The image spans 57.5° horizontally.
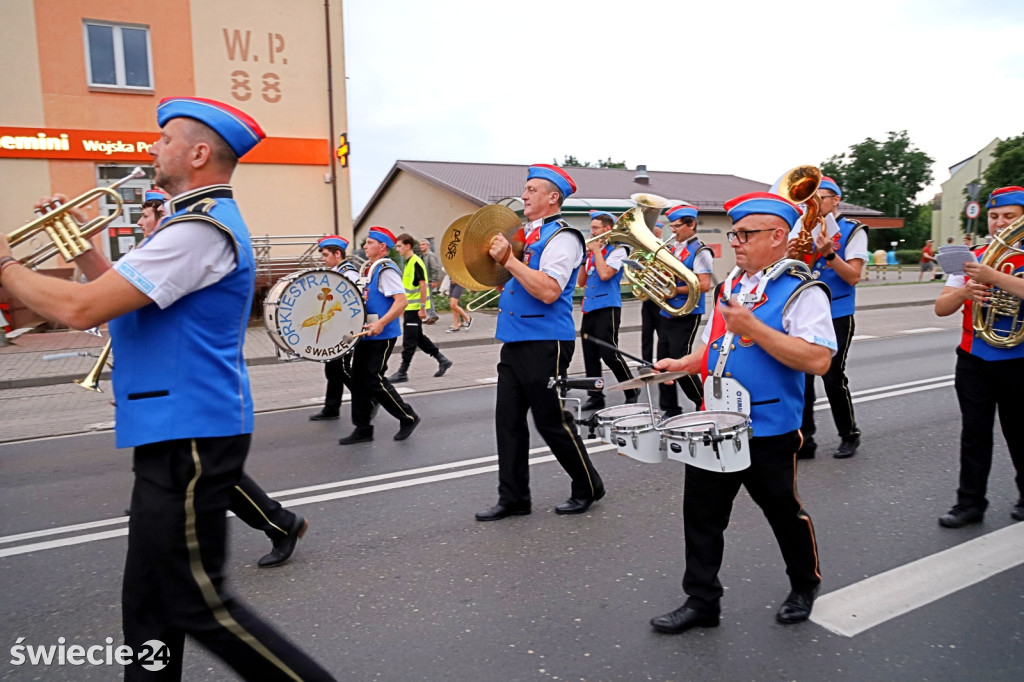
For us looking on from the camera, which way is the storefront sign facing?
facing the viewer

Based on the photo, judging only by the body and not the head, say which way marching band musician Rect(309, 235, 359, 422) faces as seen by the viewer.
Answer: to the viewer's left

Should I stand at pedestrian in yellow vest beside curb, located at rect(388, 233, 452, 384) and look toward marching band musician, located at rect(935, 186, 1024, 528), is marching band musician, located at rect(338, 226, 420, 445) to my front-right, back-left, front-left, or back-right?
front-right

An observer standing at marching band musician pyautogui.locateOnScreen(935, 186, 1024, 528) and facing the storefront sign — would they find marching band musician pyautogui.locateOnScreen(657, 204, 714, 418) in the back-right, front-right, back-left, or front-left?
front-right

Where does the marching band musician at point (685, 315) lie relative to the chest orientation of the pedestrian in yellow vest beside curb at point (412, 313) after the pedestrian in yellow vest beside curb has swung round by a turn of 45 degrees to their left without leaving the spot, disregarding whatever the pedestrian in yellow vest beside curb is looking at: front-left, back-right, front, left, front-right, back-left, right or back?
left

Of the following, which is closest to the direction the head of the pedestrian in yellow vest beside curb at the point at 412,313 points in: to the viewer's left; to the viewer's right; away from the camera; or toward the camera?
to the viewer's left

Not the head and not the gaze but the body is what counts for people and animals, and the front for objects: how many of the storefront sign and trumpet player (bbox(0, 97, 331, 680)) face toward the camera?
1

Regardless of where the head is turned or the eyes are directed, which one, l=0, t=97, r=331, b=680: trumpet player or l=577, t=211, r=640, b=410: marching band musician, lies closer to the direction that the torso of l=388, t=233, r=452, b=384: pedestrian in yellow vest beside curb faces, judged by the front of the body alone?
the trumpet player

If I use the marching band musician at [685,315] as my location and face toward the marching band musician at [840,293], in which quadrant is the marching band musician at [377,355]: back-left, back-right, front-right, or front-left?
back-right

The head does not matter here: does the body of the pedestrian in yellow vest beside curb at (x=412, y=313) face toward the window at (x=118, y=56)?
no

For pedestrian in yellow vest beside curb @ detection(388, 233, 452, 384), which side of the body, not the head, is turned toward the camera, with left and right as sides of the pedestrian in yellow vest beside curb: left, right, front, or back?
left

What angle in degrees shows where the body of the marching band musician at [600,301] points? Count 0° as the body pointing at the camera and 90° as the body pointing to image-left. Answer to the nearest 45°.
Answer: approximately 45°

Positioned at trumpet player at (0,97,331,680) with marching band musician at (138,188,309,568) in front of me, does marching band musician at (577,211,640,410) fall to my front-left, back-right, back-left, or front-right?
front-right

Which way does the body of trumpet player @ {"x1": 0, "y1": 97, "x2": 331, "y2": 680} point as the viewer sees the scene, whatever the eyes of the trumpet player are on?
to the viewer's left

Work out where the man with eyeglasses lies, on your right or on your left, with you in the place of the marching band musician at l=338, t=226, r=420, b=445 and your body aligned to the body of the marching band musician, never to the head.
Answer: on your left

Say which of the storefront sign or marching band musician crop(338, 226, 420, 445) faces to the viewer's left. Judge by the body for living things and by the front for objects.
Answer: the marching band musician

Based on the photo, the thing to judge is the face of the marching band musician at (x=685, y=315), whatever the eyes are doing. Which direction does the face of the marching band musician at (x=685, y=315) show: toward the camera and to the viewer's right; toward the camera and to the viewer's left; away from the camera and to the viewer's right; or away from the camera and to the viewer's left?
toward the camera and to the viewer's left
